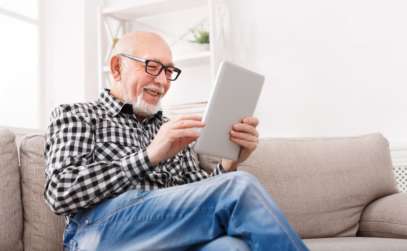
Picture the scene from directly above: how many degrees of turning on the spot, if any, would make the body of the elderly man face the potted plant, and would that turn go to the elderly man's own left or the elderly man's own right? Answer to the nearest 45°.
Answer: approximately 135° to the elderly man's own left

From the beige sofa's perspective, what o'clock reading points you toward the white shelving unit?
The white shelving unit is roughly at 5 o'clock from the beige sofa.

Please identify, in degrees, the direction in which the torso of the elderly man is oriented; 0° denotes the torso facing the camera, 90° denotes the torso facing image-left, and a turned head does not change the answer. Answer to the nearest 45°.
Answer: approximately 315°

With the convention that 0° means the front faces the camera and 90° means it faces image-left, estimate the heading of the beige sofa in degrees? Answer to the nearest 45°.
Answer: approximately 0°

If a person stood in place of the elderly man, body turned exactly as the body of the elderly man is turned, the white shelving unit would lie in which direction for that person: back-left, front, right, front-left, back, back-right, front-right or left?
back-left
